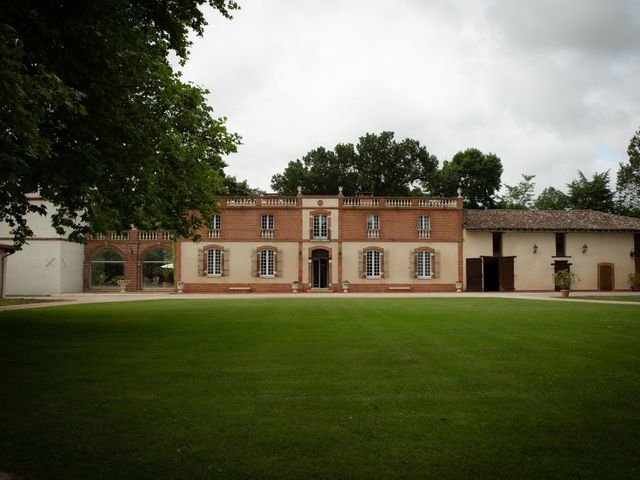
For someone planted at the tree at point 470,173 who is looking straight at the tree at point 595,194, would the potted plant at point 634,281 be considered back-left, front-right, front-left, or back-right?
front-right

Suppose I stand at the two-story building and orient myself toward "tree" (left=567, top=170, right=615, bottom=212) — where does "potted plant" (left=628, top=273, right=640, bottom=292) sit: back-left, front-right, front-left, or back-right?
front-right

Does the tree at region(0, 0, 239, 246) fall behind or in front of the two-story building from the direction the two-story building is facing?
in front

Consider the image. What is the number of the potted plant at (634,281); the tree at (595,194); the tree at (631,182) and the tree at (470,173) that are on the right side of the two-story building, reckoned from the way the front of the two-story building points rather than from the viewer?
0

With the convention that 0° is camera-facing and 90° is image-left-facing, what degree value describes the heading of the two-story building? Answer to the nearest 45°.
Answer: approximately 0°

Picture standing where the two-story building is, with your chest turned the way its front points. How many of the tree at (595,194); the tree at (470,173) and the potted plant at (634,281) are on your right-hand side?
0

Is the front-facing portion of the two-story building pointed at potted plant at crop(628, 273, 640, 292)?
no

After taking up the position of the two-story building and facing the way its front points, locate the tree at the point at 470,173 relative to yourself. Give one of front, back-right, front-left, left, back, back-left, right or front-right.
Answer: back-left

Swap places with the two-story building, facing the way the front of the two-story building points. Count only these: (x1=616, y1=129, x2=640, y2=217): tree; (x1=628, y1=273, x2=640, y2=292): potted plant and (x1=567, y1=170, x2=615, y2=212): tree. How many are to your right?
0

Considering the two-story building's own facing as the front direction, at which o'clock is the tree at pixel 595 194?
The tree is roughly at 8 o'clock from the two-story building.

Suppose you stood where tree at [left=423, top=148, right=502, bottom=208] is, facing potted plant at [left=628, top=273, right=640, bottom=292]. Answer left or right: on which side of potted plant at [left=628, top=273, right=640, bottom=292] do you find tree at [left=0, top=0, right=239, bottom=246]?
right

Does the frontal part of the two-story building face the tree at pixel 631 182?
no
